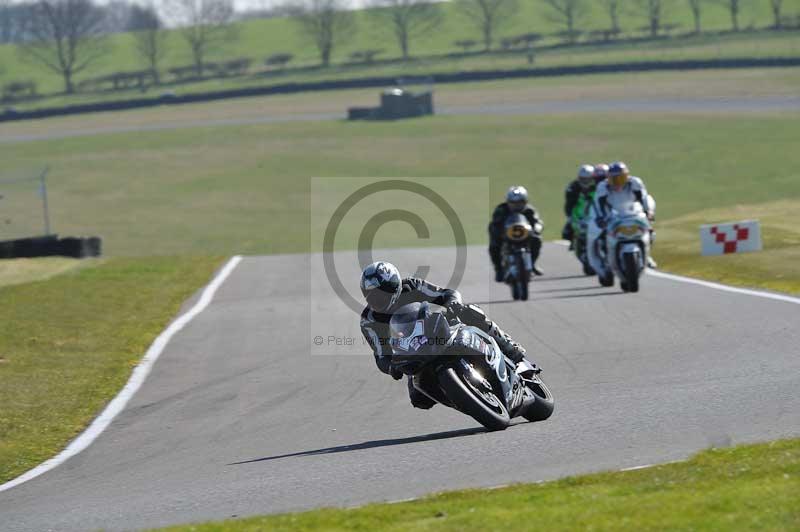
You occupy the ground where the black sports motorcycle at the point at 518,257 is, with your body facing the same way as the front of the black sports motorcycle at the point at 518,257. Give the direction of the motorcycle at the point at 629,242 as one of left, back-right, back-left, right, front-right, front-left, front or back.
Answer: left

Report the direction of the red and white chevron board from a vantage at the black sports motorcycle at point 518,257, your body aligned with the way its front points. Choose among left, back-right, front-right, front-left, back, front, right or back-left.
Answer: back-left

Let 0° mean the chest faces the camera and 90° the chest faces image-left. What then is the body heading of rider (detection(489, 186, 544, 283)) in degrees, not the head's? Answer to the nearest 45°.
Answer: approximately 0°

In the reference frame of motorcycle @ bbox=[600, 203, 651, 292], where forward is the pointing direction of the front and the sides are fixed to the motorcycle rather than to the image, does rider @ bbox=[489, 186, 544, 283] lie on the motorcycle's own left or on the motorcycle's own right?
on the motorcycle's own right

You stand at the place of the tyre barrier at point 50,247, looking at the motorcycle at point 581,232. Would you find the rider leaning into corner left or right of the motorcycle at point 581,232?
right

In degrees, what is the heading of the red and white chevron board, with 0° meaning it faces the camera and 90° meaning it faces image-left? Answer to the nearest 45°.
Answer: approximately 0°
